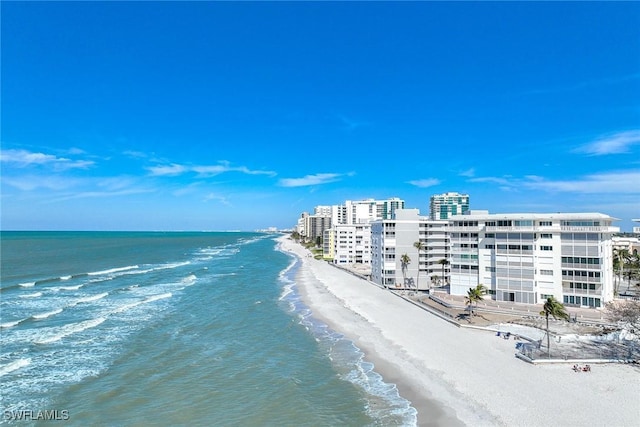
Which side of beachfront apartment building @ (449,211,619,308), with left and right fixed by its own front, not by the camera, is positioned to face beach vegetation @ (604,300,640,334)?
left

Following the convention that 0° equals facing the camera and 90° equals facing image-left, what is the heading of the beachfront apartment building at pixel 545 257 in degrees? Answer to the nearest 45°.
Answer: approximately 45°
